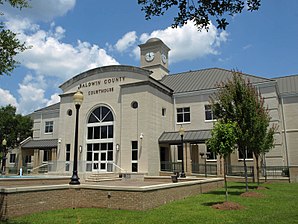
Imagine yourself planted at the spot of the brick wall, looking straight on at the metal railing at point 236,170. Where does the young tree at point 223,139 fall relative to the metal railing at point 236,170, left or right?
right

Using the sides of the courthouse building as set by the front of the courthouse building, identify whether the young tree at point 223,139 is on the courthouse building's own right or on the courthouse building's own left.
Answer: on the courthouse building's own left

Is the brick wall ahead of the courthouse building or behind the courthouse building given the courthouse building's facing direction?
ahead

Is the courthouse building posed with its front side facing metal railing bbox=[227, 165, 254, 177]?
no

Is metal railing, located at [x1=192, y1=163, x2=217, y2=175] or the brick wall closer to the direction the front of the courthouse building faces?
the brick wall

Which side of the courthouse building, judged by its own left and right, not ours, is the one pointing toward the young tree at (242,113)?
left

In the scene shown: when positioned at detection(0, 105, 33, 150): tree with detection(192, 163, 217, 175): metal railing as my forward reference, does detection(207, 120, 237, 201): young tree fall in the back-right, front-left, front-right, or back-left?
front-right

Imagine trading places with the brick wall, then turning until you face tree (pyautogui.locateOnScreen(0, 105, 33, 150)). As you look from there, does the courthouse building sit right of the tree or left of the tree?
right

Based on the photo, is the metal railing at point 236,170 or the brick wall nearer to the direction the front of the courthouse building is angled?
the brick wall

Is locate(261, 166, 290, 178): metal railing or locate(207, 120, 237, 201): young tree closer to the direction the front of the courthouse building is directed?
the young tree

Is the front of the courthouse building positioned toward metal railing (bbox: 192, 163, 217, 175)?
no

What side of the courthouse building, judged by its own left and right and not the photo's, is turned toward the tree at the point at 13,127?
right
